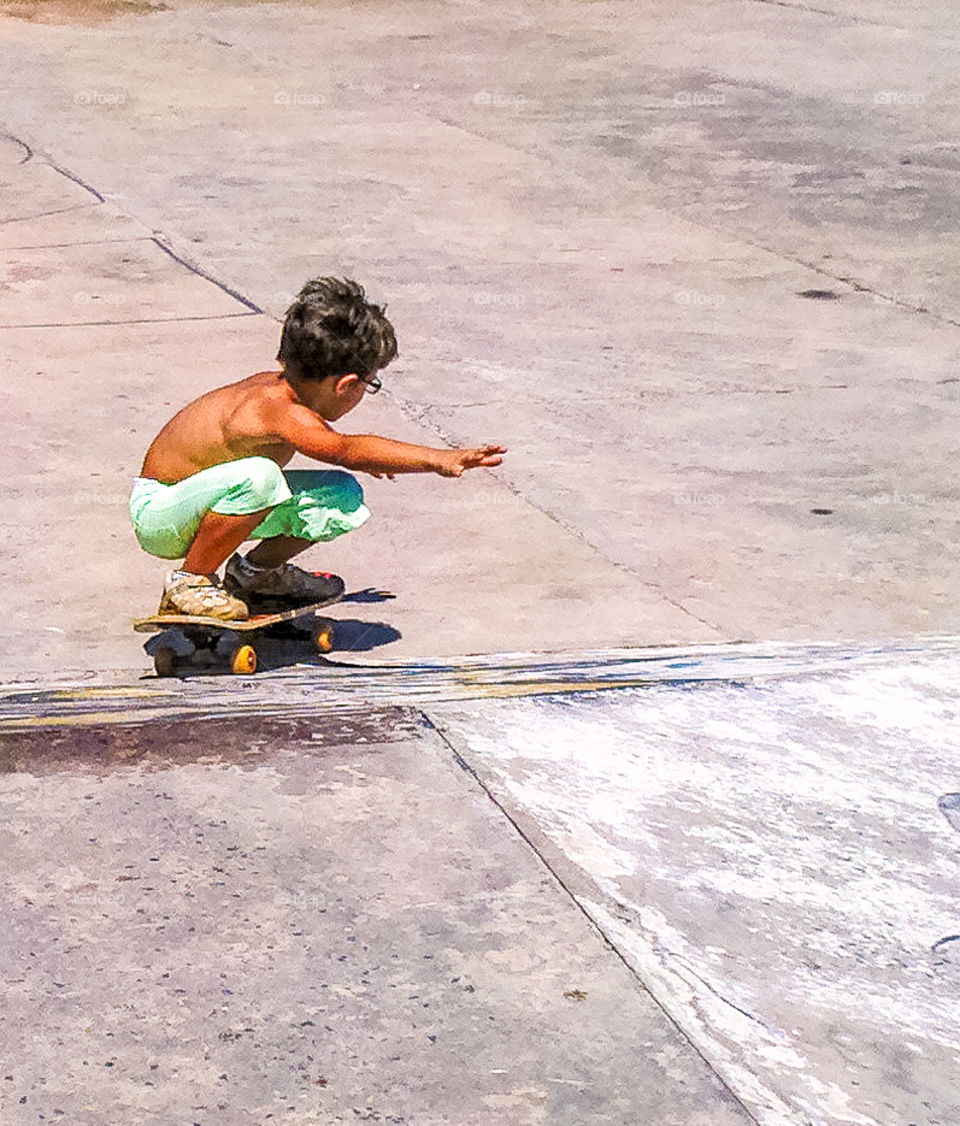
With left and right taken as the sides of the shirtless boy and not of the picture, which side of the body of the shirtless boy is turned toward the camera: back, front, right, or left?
right

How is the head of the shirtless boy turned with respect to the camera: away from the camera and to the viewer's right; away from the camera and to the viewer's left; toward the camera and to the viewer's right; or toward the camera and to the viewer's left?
away from the camera and to the viewer's right
